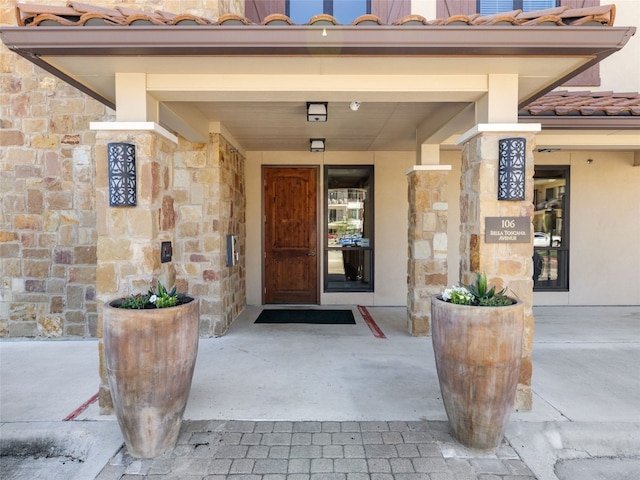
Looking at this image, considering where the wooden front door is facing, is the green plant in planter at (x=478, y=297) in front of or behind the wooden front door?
in front

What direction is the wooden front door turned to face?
toward the camera

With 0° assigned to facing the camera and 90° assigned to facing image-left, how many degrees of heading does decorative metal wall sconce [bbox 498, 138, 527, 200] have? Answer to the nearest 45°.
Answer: approximately 0°

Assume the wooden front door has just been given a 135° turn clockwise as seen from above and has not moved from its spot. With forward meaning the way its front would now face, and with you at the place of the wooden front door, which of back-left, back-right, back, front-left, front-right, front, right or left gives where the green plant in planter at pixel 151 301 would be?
back-left

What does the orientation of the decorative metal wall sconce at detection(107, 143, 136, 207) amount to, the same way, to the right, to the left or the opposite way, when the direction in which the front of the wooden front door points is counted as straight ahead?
the same way

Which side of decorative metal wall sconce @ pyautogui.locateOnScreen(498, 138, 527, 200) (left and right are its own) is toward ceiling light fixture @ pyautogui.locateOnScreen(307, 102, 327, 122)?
right

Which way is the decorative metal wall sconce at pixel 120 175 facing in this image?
toward the camera

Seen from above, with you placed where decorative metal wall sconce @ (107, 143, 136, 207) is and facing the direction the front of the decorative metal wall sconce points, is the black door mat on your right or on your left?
on your left

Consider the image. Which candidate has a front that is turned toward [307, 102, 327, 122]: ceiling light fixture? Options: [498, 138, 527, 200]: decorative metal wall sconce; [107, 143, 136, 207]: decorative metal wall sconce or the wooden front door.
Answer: the wooden front door

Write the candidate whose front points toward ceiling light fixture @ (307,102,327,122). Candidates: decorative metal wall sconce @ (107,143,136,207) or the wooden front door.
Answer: the wooden front door

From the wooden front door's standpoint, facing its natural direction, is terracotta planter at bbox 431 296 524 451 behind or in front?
in front

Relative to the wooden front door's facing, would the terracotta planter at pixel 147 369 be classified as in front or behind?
in front

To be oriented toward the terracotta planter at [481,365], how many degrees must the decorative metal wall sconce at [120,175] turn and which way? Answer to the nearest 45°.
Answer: approximately 45° to its left

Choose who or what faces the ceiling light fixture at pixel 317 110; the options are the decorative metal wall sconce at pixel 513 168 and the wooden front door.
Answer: the wooden front door

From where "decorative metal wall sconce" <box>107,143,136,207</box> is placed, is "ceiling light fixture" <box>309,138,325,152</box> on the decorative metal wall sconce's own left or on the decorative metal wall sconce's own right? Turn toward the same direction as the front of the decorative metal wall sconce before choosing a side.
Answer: on the decorative metal wall sconce's own left

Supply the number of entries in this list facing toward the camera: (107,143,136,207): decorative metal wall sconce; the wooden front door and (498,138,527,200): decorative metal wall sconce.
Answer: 3

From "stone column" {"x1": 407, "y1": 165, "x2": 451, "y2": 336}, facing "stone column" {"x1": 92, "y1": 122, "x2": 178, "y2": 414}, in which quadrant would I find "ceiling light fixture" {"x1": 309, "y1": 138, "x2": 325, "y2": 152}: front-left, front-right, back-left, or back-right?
front-right

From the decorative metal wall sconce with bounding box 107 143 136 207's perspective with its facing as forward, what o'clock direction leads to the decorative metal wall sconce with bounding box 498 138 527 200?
the decorative metal wall sconce with bounding box 498 138 527 200 is roughly at 10 o'clock from the decorative metal wall sconce with bounding box 107 143 136 207.
